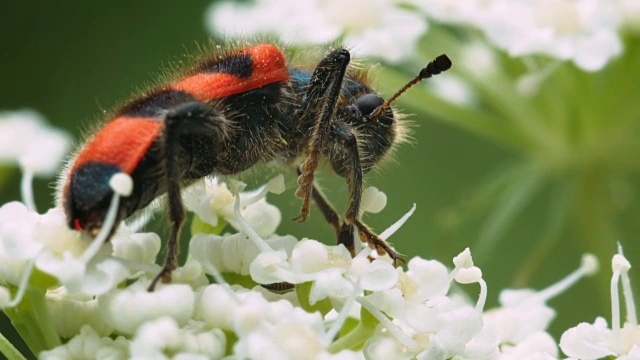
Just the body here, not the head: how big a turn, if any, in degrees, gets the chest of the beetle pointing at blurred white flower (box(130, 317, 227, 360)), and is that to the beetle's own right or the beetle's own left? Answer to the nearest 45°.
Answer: approximately 135° to the beetle's own right

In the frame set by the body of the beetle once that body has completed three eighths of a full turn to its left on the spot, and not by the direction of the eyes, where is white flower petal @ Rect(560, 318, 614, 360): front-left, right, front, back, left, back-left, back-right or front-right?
back

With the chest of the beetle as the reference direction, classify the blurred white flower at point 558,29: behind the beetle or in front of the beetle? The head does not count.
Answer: in front

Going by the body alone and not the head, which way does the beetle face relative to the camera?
to the viewer's right
